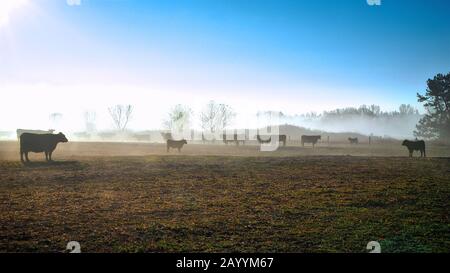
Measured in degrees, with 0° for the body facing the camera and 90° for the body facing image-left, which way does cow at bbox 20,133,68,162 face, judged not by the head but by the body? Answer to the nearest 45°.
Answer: approximately 270°
